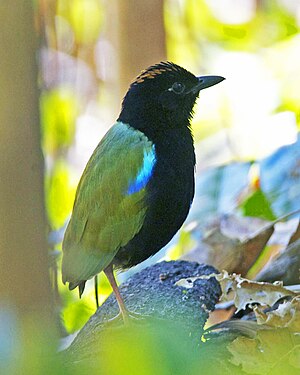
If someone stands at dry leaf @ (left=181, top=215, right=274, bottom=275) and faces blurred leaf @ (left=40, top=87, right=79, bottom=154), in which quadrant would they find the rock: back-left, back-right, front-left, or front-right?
back-left

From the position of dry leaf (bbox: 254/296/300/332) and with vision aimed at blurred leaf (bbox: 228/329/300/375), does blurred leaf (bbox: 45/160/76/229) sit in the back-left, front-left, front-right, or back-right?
back-right

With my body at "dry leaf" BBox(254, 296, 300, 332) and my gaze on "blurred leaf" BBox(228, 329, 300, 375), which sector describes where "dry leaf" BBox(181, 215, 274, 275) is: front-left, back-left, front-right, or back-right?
back-right

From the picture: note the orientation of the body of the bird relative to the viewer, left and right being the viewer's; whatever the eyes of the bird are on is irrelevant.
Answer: facing to the right of the viewer
